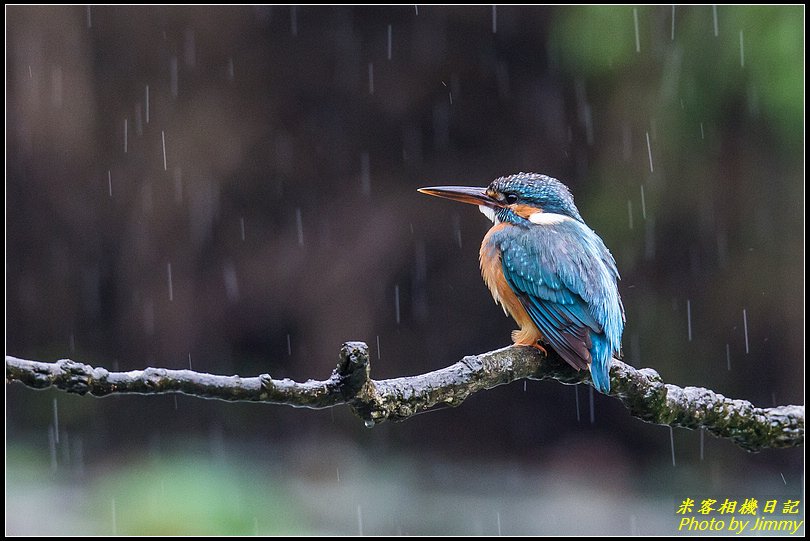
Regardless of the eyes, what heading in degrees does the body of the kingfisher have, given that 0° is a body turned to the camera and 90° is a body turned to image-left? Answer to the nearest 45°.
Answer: approximately 90°

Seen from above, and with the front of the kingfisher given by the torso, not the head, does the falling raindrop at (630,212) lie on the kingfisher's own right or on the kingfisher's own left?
on the kingfisher's own right
